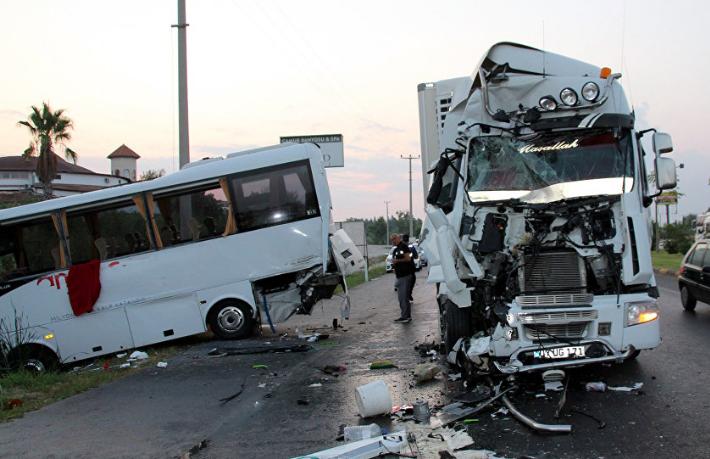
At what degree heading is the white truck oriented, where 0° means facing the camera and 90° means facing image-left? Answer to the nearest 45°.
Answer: approximately 0°

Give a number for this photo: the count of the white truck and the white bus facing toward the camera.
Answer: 1
